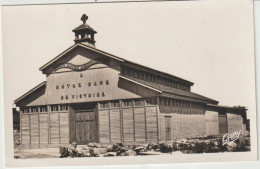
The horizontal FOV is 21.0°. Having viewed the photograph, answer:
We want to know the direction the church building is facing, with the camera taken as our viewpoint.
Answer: facing the viewer and to the left of the viewer
